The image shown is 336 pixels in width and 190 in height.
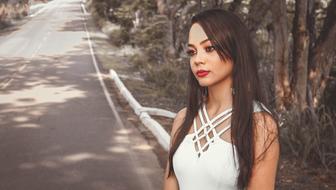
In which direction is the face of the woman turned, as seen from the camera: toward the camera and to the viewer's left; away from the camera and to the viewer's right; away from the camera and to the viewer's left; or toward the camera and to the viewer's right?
toward the camera and to the viewer's left

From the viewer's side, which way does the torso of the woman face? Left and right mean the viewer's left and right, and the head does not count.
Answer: facing the viewer and to the left of the viewer

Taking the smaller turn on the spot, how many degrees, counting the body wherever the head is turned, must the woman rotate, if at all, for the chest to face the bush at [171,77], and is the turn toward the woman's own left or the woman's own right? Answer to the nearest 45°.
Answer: approximately 135° to the woman's own right

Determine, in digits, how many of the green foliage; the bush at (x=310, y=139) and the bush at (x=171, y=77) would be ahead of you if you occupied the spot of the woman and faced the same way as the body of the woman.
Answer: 0

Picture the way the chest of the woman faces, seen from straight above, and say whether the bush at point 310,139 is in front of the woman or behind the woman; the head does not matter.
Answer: behind

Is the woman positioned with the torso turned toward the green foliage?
no
